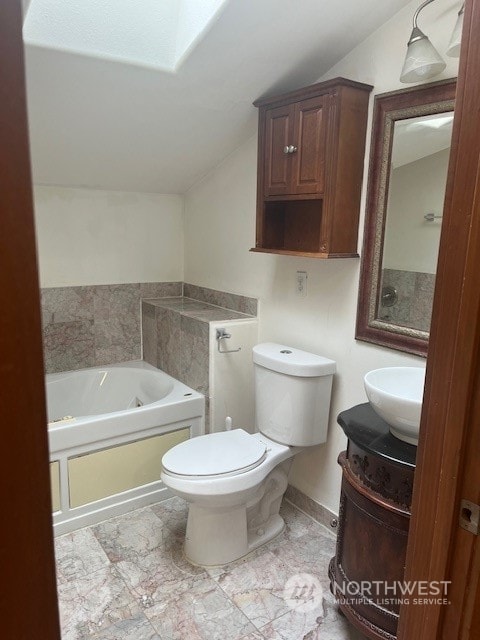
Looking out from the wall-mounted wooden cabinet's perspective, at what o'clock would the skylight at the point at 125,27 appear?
The skylight is roughly at 1 o'clock from the wall-mounted wooden cabinet.

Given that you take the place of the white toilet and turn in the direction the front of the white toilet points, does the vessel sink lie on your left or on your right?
on your left

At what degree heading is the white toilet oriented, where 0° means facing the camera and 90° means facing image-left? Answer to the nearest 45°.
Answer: approximately 45°

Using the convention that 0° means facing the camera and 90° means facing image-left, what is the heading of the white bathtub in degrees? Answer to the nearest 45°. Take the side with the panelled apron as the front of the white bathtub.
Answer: approximately 315°

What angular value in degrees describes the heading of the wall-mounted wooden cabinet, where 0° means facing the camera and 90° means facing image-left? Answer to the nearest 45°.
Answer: approximately 45°

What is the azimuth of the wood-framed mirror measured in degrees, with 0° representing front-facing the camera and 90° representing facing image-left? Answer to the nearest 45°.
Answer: approximately 45°
